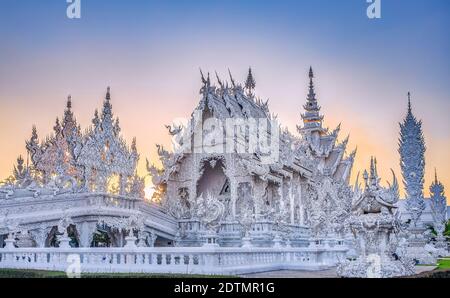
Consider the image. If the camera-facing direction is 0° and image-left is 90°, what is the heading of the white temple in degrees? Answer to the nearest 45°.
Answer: approximately 45°
